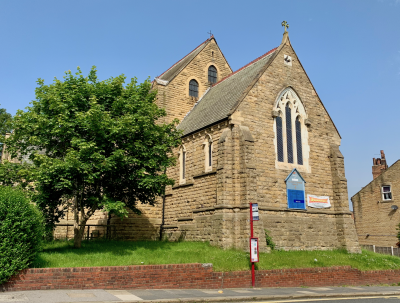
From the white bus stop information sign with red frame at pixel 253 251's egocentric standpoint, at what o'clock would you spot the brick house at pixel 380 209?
The brick house is roughly at 7 o'clock from the white bus stop information sign with red frame.

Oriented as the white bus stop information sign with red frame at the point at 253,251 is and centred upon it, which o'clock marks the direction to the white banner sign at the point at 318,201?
the white banner sign at the point at 318,201 is roughly at 7 o'clock from the white bus stop information sign with red frame at the point at 253,251.

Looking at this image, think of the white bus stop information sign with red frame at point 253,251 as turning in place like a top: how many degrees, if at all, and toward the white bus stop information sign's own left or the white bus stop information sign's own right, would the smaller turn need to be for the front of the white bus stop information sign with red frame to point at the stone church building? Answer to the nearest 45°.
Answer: approximately 180°

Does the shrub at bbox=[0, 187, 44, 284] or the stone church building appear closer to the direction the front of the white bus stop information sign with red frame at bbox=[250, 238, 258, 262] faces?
the shrub

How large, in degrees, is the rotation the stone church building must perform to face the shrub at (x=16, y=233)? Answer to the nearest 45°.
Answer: approximately 90° to its right

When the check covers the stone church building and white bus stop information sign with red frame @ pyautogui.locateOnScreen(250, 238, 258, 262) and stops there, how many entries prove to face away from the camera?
0

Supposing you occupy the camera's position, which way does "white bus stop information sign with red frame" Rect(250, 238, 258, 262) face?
facing the viewer

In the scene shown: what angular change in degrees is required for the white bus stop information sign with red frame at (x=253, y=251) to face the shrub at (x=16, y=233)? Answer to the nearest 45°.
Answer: approximately 45° to its right

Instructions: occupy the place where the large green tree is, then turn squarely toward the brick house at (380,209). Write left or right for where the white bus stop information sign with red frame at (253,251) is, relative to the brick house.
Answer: right

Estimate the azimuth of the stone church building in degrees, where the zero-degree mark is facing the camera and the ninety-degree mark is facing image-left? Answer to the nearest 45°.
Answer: approximately 315°

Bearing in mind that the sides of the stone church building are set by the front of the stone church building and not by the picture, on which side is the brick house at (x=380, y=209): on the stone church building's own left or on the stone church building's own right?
on the stone church building's own left

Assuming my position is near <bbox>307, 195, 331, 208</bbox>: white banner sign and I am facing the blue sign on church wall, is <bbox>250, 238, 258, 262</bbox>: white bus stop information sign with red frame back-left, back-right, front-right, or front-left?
front-left
